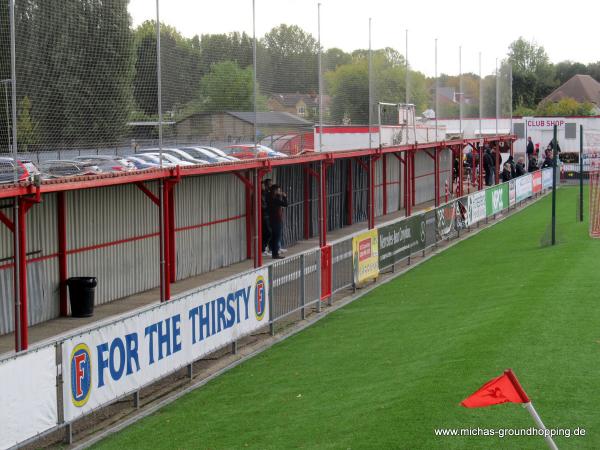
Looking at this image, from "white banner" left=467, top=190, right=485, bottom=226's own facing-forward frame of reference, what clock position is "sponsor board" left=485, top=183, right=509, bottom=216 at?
The sponsor board is roughly at 8 o'clock from the white banner.

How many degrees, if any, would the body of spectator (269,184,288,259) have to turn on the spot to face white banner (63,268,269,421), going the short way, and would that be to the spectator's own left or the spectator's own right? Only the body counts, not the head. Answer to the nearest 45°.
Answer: approximately 90° to the spectator's own right

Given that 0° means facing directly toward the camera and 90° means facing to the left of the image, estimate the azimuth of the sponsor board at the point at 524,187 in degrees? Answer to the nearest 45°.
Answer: approximately 315°

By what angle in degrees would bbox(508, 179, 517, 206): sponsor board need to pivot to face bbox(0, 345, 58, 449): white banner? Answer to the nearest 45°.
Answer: approximately 45° to its right
